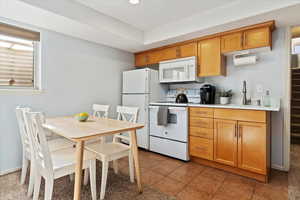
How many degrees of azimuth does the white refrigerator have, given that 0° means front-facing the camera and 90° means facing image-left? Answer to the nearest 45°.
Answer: approximately 45°

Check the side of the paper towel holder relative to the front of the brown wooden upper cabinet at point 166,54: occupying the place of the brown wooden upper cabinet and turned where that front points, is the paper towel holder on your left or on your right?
on your left

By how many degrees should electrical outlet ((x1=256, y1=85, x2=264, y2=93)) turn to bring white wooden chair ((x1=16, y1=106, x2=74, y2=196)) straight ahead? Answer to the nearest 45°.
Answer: approximately 45° to its right

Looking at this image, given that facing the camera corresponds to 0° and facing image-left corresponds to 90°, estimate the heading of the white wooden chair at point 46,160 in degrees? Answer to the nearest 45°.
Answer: approximately 225°

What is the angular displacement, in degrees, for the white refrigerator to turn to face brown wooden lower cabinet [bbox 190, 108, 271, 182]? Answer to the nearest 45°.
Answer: approximately 90° to its left

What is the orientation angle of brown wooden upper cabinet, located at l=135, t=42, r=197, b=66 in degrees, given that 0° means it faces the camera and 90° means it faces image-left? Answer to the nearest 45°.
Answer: approximately 45°

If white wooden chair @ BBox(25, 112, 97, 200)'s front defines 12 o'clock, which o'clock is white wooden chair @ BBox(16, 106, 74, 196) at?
white wooden chair @ BBox(16, 106, 74, 196) is roughly at 10 o'clock from white wooden chair @ BBox(25, 112, 97, 200).

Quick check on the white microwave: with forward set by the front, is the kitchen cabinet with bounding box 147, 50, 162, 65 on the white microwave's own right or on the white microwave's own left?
on the white microwave's own right

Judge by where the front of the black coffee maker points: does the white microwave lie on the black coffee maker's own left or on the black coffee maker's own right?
on the black coffee maker's own right

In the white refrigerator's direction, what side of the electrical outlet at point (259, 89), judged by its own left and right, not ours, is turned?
right

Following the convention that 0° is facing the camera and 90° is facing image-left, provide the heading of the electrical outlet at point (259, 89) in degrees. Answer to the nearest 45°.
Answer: approximately 0°

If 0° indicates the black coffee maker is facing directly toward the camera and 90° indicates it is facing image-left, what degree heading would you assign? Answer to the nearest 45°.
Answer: approximately 45°
